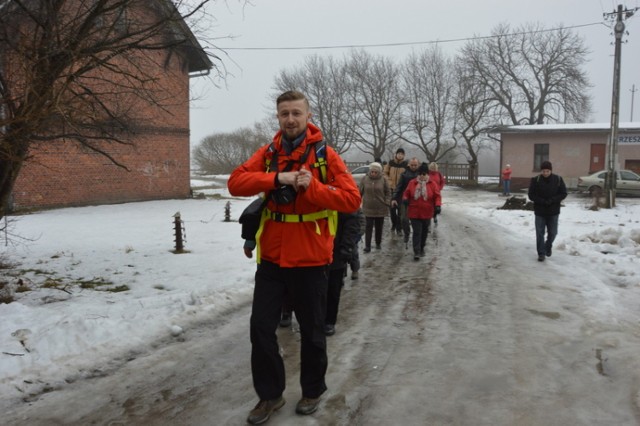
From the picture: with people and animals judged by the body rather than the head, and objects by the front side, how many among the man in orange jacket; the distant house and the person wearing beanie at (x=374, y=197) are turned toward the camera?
3

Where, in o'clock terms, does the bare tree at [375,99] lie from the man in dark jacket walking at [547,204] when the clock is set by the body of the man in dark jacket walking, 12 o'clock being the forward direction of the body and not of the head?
The bare tree is roughly at 5 o'clock from the man in dark jacket walking.

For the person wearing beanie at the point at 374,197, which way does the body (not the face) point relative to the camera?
toward the camera

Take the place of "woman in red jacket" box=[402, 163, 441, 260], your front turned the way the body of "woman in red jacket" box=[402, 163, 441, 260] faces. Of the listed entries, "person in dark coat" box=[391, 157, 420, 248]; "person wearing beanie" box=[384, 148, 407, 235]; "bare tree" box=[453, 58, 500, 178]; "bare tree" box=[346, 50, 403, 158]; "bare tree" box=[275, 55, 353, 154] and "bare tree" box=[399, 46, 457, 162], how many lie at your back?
6

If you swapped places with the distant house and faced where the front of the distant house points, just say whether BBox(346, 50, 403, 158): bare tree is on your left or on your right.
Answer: on your right

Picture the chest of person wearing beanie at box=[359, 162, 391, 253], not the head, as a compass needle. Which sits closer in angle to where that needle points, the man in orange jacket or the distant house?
the man in orange jacket

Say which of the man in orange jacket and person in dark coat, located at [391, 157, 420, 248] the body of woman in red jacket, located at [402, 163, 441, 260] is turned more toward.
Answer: the man in orange jacket

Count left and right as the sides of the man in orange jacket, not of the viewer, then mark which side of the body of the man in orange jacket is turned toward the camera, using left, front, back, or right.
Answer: front

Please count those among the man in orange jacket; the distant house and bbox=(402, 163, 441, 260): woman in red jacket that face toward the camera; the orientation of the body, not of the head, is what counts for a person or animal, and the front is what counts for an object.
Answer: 3

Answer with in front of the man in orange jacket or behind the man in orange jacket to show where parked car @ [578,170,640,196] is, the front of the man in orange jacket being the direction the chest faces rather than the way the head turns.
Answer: behind

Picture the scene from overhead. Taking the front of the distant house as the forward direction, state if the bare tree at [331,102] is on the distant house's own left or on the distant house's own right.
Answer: on the distant house's own right

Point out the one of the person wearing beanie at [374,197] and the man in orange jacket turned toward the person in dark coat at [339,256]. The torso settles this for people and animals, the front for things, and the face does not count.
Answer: the person wearing beanie

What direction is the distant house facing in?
toward the camera

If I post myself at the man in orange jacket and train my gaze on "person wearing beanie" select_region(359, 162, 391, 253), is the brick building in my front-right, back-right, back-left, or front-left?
front-left

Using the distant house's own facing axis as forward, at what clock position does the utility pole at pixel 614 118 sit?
The utility pole is roughly at 12 o'clock from the distant house.

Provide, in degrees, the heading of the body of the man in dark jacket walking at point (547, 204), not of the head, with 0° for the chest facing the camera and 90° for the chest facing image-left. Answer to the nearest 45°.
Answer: approximately 0°
